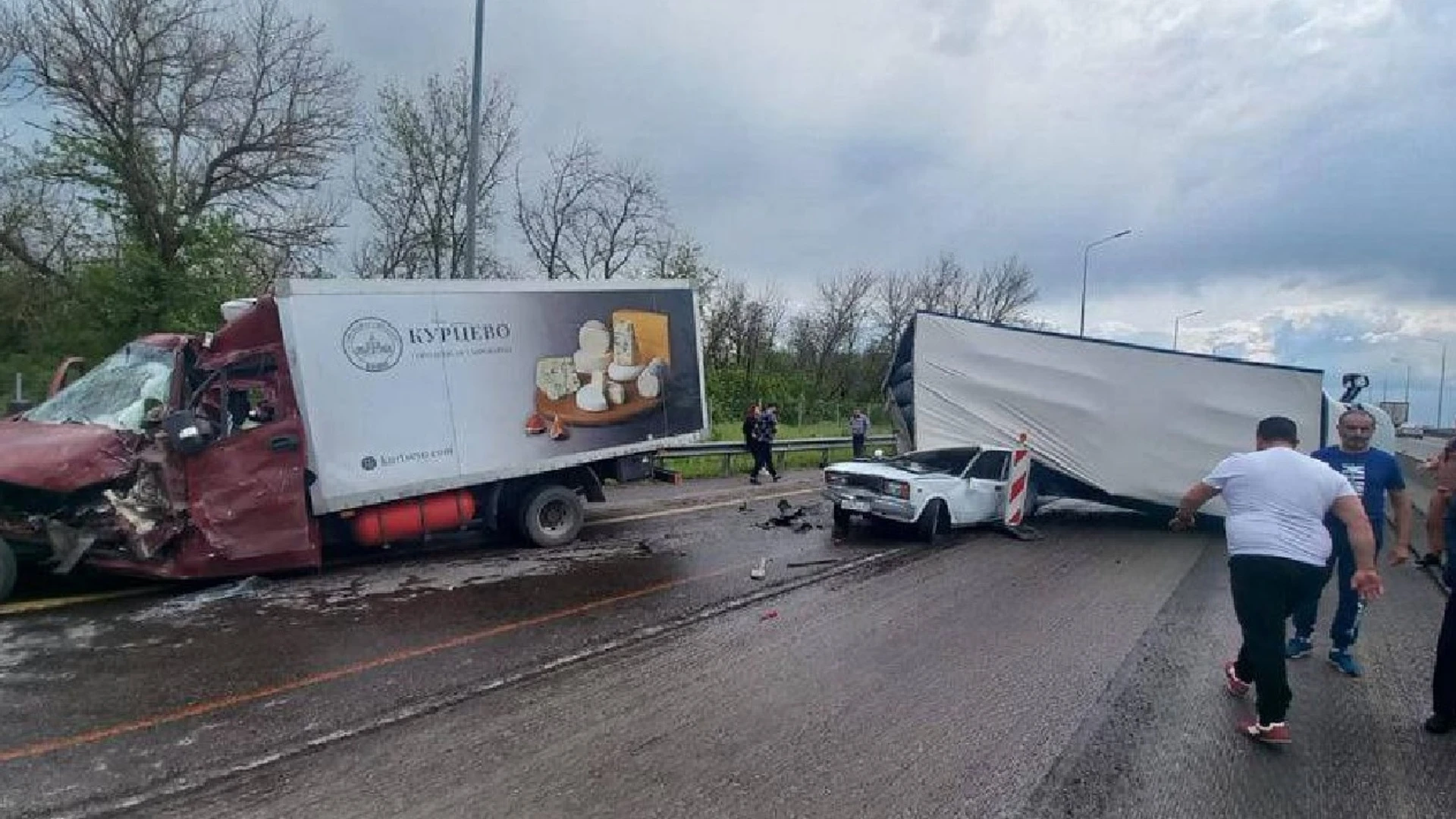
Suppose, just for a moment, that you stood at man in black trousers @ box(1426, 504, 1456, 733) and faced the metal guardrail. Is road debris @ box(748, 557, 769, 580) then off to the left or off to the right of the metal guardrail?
left

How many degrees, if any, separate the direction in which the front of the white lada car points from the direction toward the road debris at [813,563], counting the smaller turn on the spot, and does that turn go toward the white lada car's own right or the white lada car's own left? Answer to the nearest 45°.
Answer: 0° — it already faces it

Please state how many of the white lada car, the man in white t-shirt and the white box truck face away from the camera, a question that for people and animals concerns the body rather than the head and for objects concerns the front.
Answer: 1

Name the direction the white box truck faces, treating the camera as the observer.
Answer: facing the viewer and to the left of the viewer

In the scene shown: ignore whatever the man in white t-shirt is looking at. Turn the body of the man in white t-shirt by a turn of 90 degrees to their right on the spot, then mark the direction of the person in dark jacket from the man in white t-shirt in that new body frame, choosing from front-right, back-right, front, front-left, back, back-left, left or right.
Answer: back-left

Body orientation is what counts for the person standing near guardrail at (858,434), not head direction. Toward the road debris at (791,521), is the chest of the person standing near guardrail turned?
yes

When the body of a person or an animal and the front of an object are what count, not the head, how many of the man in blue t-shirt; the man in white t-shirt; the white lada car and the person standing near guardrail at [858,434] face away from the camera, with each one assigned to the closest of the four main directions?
1

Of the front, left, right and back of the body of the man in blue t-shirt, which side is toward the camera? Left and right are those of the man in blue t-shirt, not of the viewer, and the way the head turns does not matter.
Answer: front

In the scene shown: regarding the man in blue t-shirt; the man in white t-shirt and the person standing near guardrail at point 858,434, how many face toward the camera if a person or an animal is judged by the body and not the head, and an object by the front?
2

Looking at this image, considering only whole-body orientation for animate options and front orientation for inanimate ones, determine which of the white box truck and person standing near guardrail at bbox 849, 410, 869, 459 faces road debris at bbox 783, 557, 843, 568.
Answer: the person standing near guardrail

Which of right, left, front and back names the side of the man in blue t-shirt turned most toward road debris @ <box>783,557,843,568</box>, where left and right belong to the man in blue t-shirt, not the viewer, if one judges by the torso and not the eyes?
right

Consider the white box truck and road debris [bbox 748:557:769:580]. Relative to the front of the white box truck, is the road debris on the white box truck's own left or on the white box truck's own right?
on the white box truck's own left

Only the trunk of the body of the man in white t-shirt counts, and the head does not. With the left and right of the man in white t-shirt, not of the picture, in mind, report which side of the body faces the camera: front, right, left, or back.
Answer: back

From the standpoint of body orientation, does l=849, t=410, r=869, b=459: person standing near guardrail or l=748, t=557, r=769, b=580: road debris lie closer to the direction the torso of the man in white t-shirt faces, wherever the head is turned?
the person standing near guardrail

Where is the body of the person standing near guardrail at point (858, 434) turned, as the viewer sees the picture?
toward the camera

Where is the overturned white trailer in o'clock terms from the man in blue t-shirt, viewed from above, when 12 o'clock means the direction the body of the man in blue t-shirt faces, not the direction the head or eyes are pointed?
The overturned white trailer is roughly at 5 o'clock from the man in blue t-shirt.

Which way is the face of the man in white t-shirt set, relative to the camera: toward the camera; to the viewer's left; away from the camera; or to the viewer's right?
away from the camera
